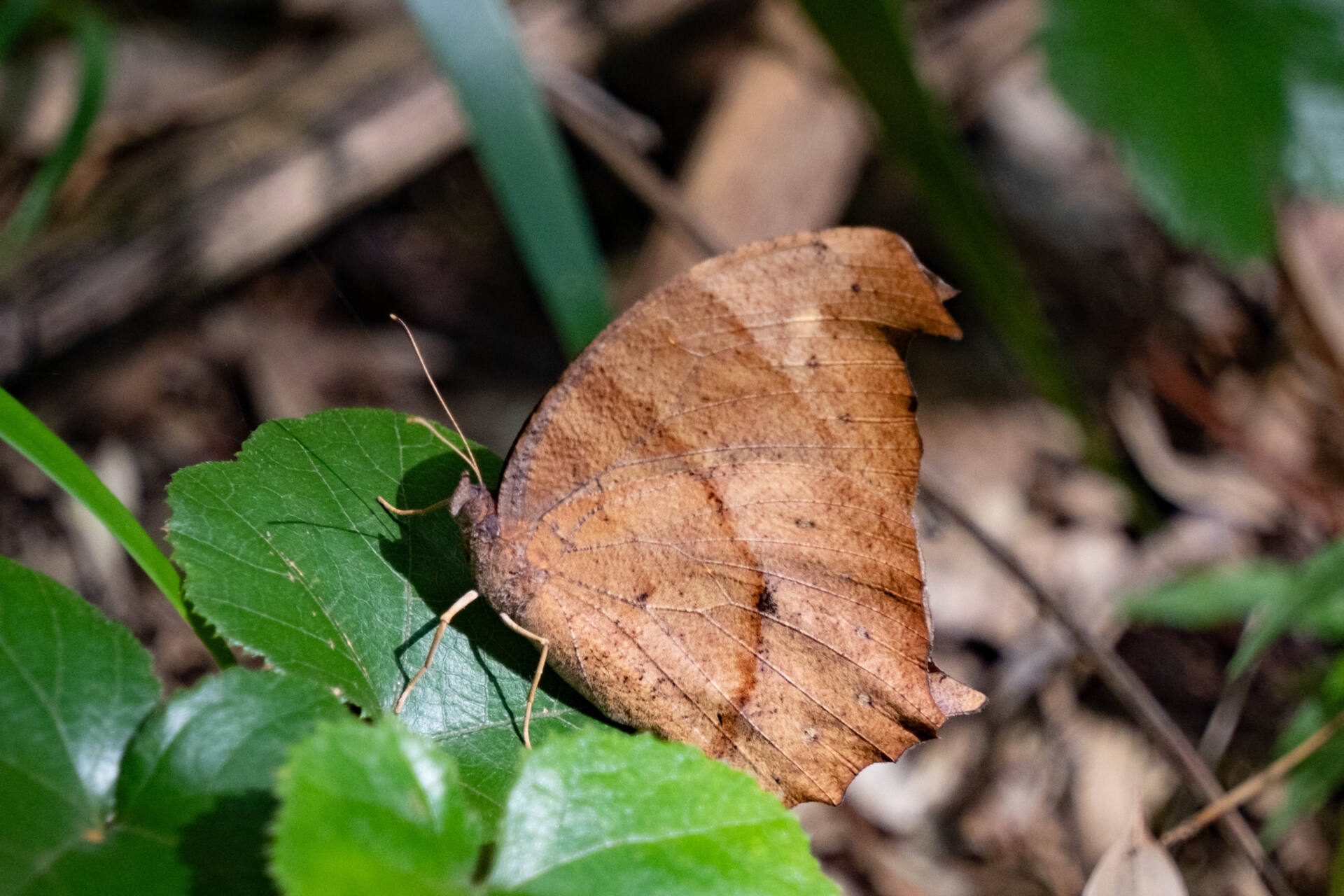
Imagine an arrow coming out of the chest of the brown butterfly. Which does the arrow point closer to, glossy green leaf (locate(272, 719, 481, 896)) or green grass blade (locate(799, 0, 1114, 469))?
the glossy green leaf

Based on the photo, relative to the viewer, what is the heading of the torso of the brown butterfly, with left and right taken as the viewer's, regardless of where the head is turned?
facing to the left of the viewer

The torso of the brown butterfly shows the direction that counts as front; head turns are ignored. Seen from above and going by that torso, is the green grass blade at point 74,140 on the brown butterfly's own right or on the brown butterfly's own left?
on the brown butterfly's own right

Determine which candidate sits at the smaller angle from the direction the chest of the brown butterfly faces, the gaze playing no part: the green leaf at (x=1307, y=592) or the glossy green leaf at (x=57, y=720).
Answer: the glossy green leaf

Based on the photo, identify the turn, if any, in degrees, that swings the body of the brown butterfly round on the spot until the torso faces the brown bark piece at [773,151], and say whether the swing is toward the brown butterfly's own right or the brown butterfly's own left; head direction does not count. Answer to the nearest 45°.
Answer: approximately 90° to the brown butterfly's own right

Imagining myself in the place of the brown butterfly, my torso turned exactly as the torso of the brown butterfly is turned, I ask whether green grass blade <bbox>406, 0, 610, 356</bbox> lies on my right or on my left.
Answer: on my right

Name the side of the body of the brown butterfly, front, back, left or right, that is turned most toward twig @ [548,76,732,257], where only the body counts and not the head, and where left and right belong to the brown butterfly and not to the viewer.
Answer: right
